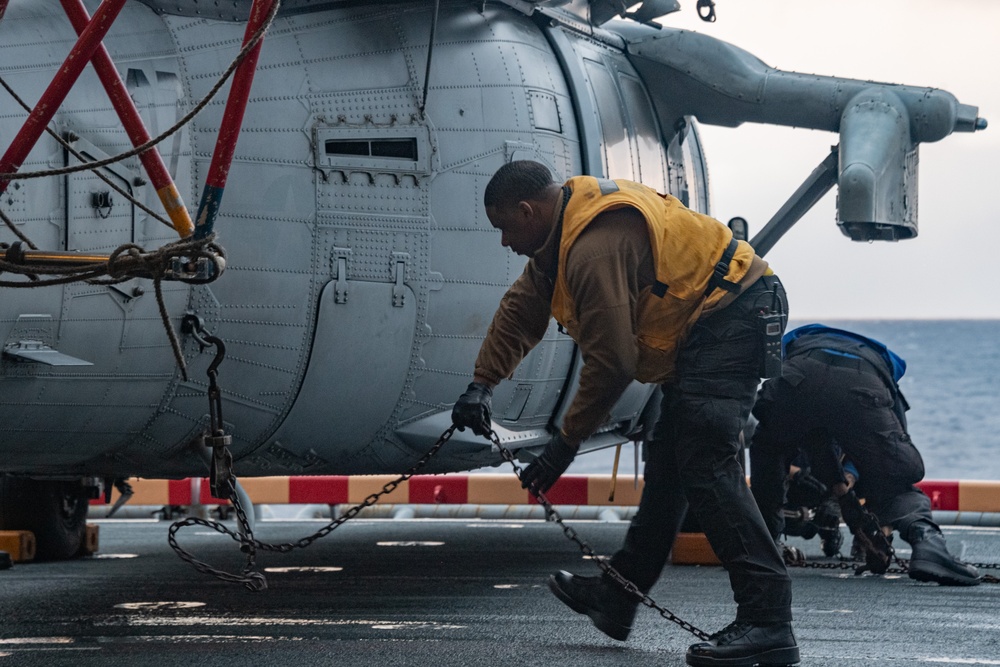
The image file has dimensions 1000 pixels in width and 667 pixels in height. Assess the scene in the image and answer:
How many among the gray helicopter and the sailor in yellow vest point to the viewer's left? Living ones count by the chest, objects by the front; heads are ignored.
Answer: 1

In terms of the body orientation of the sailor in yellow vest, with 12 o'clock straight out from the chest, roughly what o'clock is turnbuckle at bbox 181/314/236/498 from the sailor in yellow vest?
The turnbuckle is roughly at 12 o'clock from the sailor in yellow vest.

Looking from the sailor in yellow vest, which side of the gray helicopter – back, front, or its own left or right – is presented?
right

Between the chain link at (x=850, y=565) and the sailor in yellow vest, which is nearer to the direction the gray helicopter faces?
the chain link

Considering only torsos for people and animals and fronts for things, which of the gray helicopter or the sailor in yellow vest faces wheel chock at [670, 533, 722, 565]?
the gray helicopter

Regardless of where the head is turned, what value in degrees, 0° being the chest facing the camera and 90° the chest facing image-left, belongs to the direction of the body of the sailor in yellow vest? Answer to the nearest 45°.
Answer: approximately 90°

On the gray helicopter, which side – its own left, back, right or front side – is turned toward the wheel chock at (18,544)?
left

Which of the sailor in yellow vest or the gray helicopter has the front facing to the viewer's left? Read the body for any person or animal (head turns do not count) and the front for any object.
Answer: the sailor in yellow vest

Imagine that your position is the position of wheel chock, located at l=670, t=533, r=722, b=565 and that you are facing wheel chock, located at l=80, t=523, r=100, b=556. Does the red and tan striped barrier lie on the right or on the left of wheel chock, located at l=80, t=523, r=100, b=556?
right
